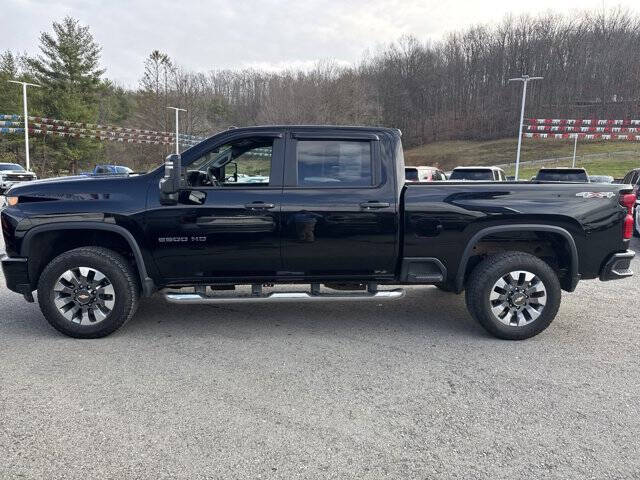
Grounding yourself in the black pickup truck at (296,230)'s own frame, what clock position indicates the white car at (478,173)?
The white car is roughly at 4 o'clock from the black pickup truck.

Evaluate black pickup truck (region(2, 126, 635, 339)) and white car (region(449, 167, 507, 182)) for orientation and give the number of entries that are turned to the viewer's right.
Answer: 0

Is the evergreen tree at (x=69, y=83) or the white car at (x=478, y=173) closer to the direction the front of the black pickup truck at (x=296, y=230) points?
the evergreen tree

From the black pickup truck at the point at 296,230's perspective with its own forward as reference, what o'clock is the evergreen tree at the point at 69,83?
The evergreen tree is roughly at 2 o'clock from the black pickup truck.

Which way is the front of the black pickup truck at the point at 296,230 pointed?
to the viewer's left

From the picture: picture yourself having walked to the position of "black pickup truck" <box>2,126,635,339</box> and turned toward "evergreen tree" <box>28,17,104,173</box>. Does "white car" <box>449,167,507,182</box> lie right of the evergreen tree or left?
right
